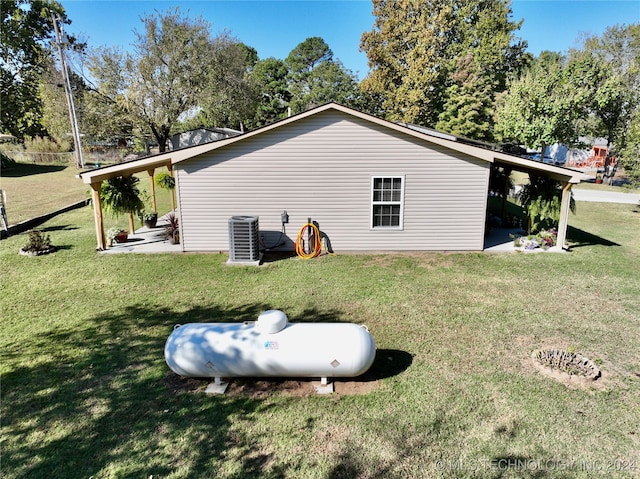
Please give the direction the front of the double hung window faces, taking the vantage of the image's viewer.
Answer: facing the viewer

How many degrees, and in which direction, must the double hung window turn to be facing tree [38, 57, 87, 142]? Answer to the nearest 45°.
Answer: approximately 135° to its right

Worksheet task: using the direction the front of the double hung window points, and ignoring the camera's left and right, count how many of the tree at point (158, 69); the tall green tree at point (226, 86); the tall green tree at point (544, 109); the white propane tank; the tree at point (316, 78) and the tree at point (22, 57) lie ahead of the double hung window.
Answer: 1

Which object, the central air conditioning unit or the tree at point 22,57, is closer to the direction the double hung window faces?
the central air conditioning unit

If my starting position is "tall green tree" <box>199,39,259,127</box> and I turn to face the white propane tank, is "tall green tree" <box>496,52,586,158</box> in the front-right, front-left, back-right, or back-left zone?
front-left

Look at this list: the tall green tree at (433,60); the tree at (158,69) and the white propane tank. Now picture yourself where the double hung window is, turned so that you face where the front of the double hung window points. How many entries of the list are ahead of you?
1

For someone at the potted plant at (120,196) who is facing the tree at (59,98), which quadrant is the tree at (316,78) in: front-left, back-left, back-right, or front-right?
front-right

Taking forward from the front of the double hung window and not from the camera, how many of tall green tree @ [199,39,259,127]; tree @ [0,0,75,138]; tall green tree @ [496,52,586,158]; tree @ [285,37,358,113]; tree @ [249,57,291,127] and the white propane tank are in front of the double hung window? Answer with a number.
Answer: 1

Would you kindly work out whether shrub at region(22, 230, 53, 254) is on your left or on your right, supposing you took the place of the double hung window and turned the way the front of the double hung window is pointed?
on your right

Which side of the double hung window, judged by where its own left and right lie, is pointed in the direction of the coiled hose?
right

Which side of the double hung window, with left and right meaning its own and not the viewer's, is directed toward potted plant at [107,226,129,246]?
right

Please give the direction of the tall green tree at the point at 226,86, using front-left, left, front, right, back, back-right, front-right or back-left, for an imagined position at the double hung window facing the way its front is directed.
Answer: back-right

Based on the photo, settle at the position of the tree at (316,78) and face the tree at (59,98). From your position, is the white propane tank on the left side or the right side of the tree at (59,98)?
left

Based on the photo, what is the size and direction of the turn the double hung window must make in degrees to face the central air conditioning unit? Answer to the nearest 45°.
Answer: approximately 45° to its right

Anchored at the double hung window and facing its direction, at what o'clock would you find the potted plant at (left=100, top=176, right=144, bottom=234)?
The potted plant is roughly at 3 o'clock from the double hung window.

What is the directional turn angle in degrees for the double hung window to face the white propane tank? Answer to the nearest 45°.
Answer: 0° — it already faces it

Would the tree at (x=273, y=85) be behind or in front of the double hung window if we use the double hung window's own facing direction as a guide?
behind

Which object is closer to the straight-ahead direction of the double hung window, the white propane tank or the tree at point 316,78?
the white propane tank

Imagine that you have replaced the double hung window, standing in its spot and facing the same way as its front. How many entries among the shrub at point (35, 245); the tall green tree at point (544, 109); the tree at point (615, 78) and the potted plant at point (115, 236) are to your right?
2

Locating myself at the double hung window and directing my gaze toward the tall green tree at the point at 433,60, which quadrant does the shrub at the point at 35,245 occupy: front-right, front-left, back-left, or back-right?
back-left

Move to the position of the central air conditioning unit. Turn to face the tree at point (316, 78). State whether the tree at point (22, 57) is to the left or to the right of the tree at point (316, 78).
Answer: left
